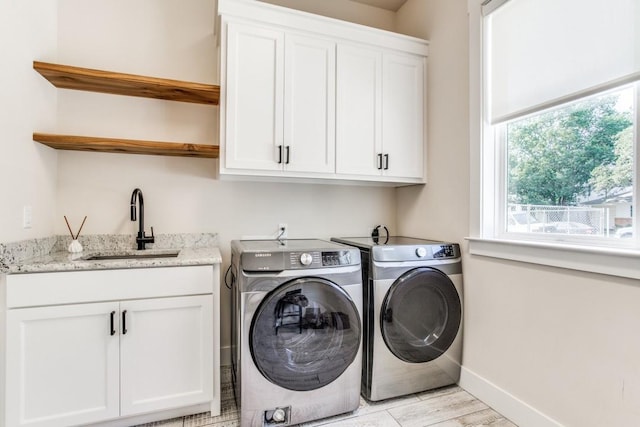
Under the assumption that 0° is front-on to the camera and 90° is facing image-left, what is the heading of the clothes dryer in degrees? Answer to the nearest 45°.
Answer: approximately 315°

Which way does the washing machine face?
toward the camera

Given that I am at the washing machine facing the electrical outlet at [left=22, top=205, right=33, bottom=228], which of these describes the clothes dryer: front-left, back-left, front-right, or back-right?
back-right

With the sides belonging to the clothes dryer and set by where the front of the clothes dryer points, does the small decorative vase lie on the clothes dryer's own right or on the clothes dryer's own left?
on the clothes dryer's own right

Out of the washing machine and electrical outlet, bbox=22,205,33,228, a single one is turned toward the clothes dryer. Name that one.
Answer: the electrical outlet

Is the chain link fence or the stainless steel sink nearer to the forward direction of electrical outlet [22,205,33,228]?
the stainless steel sink

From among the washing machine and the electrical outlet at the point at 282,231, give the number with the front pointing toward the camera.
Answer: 2

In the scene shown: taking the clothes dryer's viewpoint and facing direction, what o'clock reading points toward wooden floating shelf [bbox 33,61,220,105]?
The wooden floating shelf is roughly at 4 o'clock from the clothes dryer.

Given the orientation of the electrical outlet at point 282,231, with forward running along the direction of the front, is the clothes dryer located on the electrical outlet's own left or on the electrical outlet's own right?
on the electrical outlet's own left

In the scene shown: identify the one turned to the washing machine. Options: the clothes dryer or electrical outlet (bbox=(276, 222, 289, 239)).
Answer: the electrical outlet

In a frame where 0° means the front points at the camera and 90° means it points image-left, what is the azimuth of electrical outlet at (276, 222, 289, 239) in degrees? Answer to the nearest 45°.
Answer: approximately 0°

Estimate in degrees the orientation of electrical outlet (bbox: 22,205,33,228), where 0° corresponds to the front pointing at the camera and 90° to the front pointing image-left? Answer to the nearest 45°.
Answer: approximately 315°

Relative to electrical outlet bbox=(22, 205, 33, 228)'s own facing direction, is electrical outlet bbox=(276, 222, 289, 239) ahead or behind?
ahead

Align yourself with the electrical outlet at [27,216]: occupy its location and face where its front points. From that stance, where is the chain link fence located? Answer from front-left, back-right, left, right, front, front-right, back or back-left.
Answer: front

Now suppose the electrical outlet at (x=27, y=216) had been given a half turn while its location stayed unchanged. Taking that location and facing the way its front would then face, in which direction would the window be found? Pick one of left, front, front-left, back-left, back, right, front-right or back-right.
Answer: back

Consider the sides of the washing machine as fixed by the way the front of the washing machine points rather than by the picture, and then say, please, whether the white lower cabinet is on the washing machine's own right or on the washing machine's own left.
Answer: on the washing machine's own right
